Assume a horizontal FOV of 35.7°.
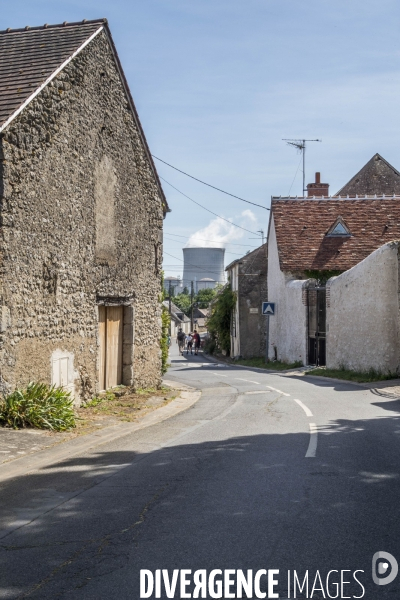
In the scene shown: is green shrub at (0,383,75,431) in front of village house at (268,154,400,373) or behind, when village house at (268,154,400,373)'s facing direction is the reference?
in front

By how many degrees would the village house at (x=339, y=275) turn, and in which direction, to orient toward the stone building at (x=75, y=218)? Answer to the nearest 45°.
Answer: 0° — it already faces it

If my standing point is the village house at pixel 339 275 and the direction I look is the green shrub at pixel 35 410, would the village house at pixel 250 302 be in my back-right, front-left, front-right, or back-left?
back-right

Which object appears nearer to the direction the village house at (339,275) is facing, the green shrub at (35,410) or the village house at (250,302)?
the green shrub

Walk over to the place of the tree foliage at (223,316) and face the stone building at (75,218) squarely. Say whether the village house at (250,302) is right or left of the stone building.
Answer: left

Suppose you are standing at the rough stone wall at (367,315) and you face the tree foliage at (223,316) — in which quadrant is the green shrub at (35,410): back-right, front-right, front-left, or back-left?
back-left

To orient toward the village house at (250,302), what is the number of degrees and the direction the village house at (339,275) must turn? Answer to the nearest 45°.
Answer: approximately 135° to its right
